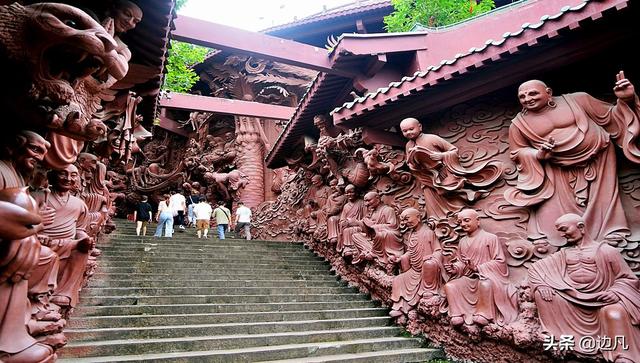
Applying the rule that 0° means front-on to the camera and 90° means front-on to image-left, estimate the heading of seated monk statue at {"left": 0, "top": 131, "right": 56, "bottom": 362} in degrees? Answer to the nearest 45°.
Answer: approximately 315°

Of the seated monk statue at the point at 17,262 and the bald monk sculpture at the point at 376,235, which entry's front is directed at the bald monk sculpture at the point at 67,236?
the bald monk sculpture at the point at 376,235

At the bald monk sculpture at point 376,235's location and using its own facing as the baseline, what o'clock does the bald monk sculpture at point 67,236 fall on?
the bald monk sculpture at point 67,236 is roughly at 12 o'clock from the bald monk sculpture at point 376,235.

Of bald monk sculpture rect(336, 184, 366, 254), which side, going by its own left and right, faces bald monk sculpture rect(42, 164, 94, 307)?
front

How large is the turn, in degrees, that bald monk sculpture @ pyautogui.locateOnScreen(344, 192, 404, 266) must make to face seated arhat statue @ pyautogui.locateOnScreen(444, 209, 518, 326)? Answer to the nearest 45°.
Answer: approximately 90° to its left

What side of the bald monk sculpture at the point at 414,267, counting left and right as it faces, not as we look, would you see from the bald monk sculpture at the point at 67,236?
front

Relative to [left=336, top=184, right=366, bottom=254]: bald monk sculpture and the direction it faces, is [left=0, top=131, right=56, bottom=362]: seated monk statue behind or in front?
in front

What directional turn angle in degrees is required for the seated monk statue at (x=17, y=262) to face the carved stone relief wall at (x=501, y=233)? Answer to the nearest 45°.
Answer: approximately 45° to its left

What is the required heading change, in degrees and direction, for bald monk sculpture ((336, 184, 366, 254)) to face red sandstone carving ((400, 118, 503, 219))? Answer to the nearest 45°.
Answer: approximately 90° to its left

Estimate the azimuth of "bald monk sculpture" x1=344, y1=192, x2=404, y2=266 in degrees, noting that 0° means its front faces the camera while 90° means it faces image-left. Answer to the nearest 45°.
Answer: approximately 45°

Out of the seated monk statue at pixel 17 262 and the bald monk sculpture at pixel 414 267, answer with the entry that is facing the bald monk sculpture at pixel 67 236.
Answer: the bald monk sculpture at pixel 414 267

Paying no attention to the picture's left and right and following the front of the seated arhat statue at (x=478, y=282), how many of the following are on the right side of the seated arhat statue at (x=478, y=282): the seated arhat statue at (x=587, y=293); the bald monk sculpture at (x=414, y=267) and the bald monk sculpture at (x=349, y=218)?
2

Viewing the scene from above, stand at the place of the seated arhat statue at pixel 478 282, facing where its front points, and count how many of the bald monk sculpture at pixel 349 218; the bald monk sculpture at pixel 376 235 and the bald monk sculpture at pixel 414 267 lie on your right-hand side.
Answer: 3

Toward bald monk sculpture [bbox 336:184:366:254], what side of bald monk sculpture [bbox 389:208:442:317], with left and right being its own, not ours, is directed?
right

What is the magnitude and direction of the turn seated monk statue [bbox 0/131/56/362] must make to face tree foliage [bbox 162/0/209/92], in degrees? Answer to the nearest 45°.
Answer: approximately 90° to its left
